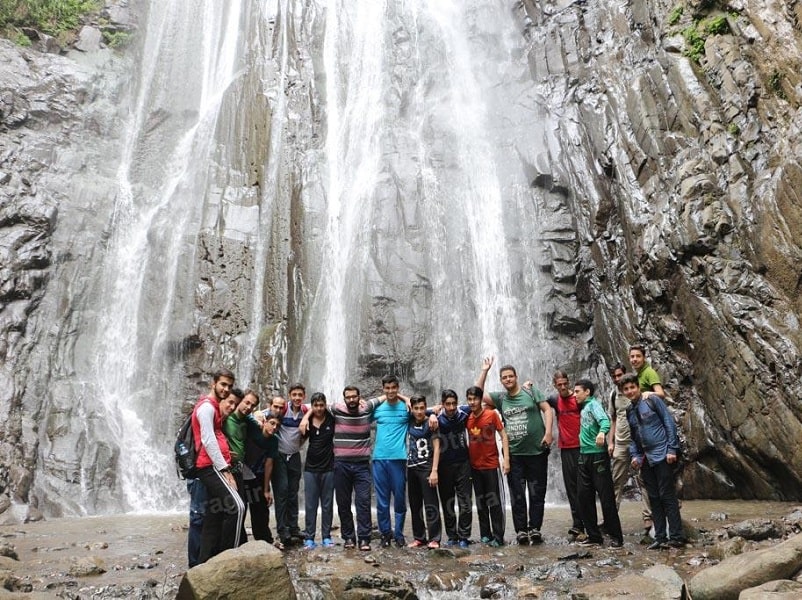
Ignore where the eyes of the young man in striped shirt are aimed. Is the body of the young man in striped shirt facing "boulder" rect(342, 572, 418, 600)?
yes

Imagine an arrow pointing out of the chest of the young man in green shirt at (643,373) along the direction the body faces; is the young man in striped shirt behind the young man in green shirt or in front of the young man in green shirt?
in front

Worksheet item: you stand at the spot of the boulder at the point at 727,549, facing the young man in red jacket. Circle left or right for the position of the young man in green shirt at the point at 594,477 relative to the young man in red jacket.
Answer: right

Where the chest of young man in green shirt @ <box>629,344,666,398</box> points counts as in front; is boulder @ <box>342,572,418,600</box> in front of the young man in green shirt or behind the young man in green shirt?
in front

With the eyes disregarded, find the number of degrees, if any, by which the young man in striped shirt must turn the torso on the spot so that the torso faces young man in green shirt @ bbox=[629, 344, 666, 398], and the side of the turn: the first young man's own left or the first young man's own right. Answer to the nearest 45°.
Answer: approximately 90° to the first young man's own left

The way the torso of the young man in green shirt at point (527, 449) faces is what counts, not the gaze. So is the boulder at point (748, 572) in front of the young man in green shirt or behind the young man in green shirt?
in front

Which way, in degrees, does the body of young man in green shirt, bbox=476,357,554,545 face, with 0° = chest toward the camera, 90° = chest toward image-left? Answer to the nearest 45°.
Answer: approximately 0°

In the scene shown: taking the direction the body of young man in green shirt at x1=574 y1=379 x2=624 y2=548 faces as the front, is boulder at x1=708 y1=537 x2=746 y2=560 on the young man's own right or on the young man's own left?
on the young man's own left

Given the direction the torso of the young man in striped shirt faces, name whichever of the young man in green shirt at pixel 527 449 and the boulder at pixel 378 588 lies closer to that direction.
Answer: the boulder

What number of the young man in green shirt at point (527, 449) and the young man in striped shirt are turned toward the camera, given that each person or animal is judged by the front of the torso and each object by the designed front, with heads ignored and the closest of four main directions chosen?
2

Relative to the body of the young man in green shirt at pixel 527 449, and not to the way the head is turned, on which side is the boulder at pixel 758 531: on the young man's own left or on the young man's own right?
on the young man's own left
